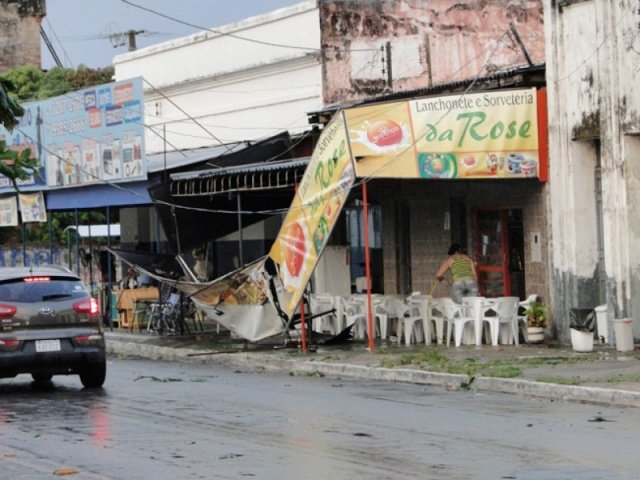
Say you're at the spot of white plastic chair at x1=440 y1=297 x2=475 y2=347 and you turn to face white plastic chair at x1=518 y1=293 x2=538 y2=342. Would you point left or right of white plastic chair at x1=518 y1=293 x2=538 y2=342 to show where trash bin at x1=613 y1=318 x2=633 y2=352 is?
right

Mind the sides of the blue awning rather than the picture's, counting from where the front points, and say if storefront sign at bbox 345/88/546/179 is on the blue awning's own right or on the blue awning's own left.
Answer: on the blue awning's own left

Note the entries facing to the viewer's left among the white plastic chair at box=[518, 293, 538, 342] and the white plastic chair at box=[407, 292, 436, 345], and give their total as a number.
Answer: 1

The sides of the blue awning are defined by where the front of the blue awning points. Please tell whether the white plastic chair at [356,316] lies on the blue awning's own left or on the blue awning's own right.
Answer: on the blue awning's own left

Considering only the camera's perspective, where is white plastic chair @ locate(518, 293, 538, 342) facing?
facing to the left of the viewer
